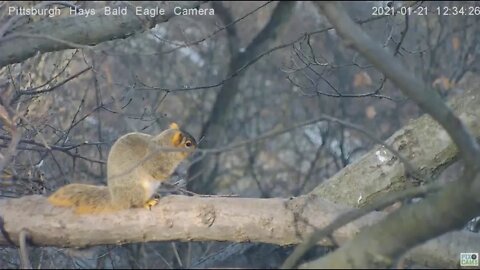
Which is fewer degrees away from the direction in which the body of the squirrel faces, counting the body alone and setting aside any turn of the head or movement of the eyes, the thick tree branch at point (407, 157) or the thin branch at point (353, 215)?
the thick tree branch

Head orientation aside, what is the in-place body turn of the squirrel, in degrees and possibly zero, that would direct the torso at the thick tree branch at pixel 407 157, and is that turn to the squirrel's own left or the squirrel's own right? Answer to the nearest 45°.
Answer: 0° — it already faces it

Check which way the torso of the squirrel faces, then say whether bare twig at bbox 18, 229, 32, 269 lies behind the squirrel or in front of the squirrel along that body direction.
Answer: behind

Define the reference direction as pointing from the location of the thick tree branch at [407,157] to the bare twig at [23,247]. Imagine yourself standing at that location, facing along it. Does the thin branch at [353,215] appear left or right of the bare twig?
left

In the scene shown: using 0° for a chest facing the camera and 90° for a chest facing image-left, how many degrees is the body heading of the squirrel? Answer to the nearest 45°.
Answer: approximately 270°

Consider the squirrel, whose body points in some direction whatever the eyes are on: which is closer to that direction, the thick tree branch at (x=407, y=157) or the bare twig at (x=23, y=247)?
the thick tree branch
